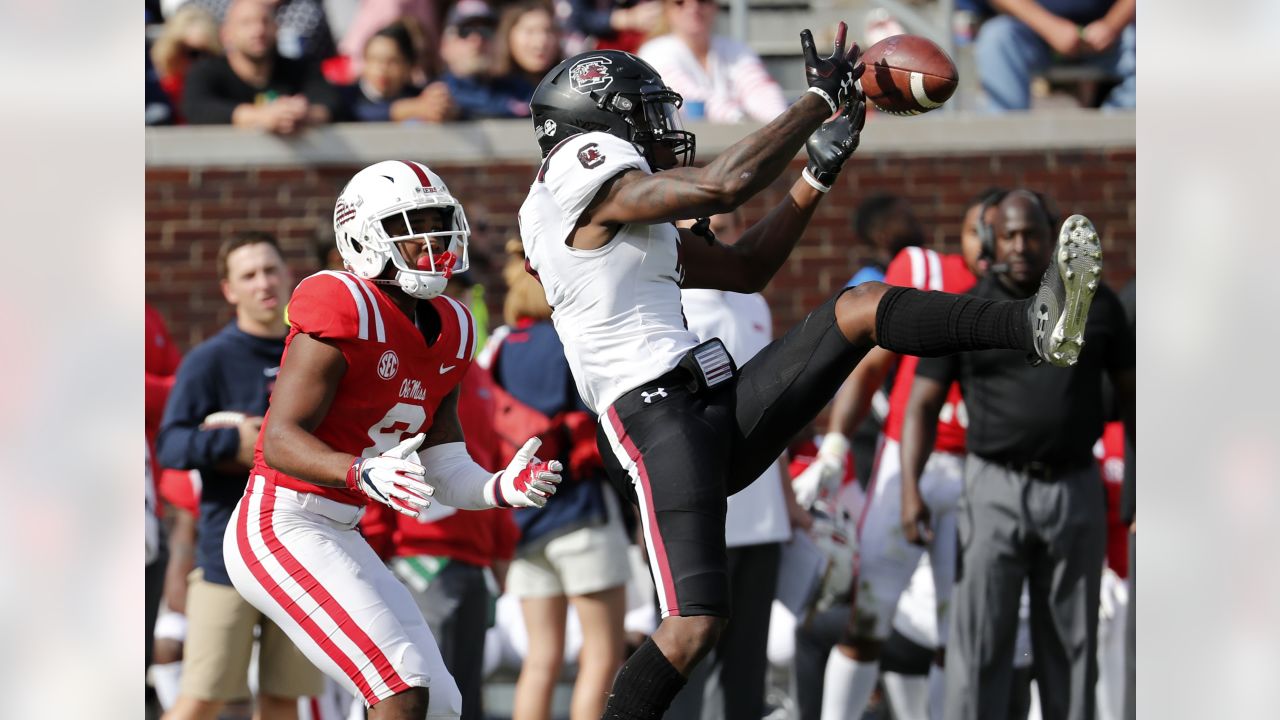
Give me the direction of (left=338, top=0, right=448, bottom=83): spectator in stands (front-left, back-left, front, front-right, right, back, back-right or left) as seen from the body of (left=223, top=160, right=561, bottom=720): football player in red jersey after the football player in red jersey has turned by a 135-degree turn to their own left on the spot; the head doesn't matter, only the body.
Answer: front

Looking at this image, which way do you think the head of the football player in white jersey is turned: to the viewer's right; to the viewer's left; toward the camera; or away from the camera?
to the viewer's right

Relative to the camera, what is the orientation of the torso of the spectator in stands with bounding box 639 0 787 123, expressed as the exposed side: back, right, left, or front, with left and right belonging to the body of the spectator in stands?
front

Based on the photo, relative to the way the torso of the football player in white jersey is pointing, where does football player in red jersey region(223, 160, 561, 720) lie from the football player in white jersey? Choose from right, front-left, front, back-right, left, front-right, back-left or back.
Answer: back

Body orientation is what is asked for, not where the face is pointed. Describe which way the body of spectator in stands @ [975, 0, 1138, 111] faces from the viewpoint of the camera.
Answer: toward the camera

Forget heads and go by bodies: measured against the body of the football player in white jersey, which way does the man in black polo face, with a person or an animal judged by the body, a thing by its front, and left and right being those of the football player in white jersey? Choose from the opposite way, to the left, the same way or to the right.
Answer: to the right

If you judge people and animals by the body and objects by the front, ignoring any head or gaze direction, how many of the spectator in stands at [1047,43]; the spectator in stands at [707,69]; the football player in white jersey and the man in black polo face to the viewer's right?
1

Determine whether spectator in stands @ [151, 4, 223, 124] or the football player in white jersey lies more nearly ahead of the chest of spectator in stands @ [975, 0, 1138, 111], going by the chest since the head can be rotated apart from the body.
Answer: the football player in white jersey

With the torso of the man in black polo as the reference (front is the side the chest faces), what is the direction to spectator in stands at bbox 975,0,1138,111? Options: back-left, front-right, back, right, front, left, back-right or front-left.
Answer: back
